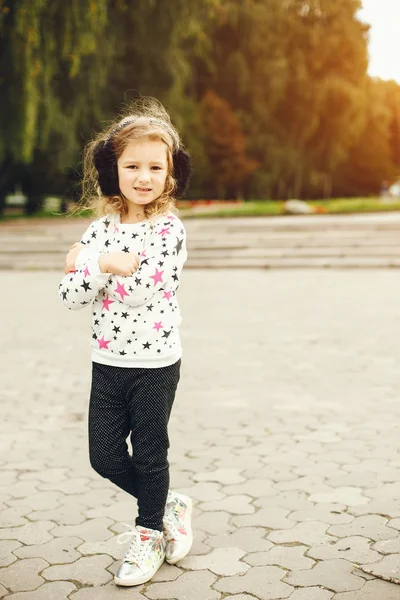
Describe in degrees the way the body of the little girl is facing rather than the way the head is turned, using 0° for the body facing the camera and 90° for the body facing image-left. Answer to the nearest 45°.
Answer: approximately 45°

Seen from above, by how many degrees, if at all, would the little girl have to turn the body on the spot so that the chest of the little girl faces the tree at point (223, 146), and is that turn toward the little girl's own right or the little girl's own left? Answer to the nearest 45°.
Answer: approximately 135° to the little girl's own right
